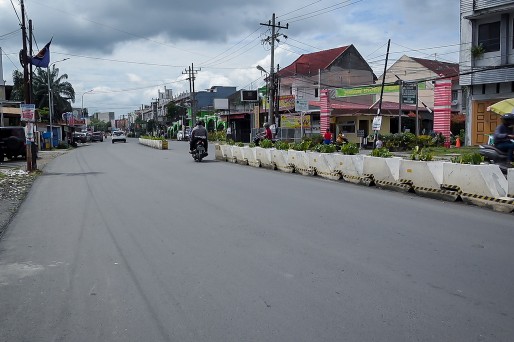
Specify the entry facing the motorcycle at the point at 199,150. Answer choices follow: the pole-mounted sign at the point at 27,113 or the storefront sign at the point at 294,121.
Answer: the storefront sign at the point at 294,121

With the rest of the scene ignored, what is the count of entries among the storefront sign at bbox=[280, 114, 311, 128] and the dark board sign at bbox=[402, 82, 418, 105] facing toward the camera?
2

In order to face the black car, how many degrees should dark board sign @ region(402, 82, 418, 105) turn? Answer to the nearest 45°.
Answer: approximately 45° to its right

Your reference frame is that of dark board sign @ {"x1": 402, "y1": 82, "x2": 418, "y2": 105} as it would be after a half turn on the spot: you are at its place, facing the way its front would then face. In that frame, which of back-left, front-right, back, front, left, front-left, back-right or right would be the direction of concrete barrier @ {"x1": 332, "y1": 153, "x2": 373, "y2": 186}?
back

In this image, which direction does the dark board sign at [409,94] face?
toward the camera

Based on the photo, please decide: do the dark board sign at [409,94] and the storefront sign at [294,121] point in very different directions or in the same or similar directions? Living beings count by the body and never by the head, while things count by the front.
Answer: same or similar directions

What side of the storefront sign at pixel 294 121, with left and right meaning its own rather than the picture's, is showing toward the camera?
front

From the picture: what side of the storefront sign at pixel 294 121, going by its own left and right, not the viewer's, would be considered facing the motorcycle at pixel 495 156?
front

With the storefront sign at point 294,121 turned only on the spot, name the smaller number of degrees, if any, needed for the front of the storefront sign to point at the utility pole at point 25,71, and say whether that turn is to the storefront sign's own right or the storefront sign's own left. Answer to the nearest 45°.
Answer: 0° — it already faces it

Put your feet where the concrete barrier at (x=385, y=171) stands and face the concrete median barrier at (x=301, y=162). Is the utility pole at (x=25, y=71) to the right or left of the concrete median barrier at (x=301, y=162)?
left

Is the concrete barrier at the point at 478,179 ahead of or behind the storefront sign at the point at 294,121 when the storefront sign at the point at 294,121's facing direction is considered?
ahead

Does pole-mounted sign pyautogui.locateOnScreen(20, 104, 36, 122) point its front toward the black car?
no

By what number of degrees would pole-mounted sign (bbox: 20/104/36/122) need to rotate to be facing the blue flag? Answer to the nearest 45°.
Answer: approximately 180°

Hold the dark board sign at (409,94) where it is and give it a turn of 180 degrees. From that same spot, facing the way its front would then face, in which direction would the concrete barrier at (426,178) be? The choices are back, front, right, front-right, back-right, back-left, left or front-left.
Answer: back

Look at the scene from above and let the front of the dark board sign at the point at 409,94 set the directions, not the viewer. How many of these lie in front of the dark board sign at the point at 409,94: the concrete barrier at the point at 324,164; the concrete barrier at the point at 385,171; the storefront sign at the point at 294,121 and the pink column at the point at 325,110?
2

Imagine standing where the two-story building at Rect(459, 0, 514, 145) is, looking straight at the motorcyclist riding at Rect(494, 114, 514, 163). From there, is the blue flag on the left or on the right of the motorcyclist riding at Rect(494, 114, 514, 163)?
right
